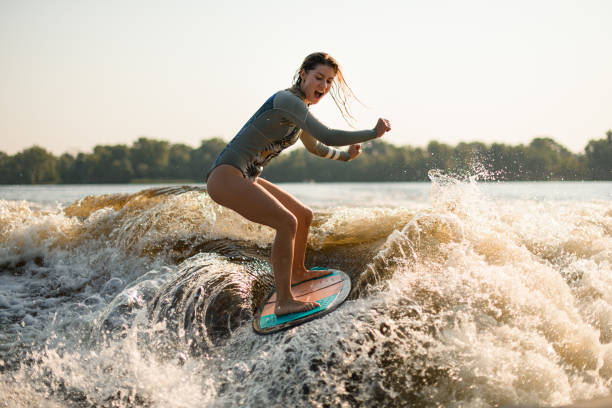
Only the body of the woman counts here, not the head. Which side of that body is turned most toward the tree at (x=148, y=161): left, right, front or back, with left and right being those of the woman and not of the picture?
left

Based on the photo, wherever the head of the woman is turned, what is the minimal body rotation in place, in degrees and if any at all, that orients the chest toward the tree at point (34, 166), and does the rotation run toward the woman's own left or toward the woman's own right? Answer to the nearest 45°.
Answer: approximately 135° to the woman's own left

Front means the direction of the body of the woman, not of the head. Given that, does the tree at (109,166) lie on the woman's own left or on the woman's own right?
on the woman's own left

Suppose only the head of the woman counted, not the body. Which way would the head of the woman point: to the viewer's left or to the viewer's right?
to the viewer's right

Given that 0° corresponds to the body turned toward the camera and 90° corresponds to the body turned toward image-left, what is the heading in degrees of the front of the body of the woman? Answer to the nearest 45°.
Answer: approximately 270°

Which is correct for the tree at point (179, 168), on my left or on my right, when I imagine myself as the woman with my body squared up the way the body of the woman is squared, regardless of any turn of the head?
on my left
